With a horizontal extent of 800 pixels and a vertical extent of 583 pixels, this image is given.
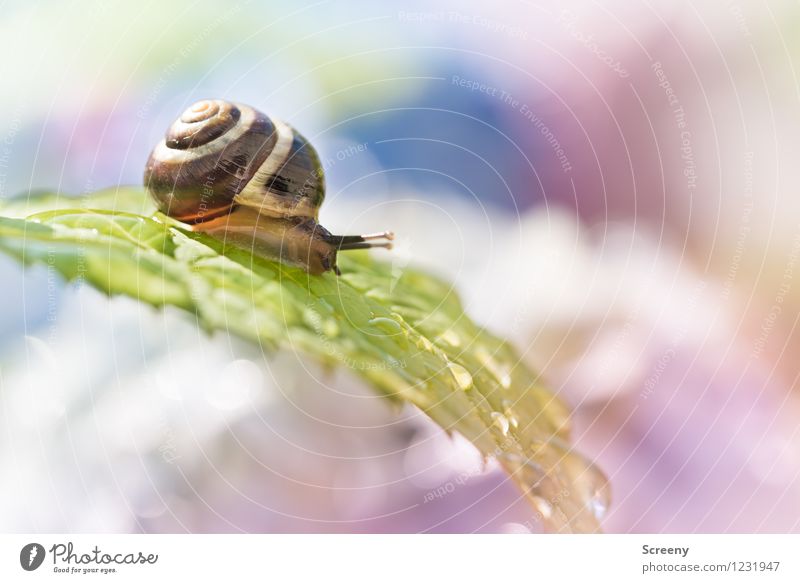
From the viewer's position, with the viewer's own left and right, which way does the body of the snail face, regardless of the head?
facing to the right of the viewer
